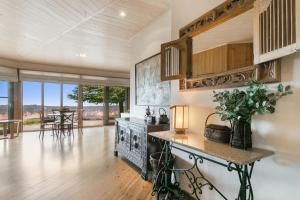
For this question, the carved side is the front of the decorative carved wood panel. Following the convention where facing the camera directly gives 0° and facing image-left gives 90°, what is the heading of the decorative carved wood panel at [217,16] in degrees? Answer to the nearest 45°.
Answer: approximately 45°

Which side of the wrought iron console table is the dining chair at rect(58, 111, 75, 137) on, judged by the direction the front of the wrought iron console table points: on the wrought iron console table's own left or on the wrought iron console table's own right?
on the wrought iron console table's own right

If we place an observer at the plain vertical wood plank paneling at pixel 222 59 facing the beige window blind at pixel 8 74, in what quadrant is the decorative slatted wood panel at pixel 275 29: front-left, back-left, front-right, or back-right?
back-left

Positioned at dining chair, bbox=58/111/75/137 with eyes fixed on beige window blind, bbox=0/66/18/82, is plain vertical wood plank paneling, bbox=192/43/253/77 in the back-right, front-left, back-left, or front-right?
back-left
